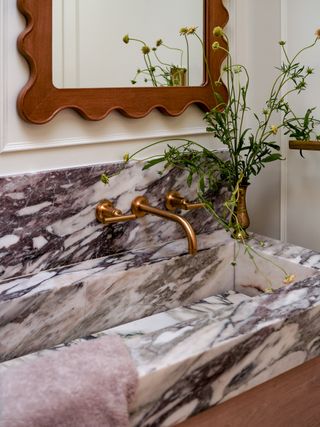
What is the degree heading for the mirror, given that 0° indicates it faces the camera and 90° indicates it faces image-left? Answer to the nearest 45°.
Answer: approximately 315°

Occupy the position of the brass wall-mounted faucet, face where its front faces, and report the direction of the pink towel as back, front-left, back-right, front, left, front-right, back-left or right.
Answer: front-right
